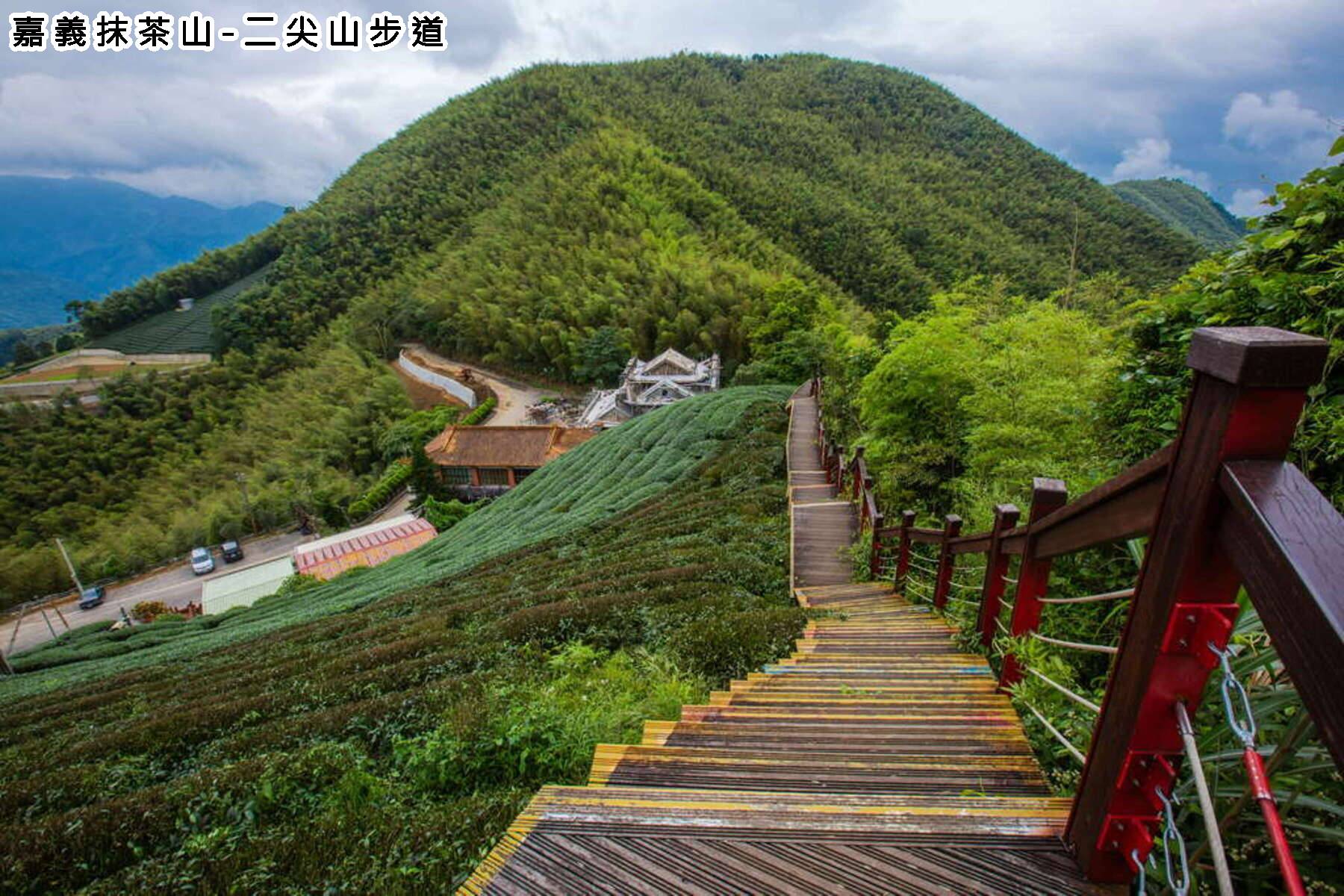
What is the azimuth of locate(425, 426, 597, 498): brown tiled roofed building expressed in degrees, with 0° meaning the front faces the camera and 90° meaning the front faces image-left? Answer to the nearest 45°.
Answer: approximately 0°

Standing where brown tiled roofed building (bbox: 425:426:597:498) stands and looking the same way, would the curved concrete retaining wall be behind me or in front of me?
behind

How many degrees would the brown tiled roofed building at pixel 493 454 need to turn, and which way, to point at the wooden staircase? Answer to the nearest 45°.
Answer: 0° — it already faces it

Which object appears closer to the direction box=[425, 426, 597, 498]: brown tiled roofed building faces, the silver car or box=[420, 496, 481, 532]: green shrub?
the green shrub

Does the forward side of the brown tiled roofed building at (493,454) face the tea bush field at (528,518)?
yes

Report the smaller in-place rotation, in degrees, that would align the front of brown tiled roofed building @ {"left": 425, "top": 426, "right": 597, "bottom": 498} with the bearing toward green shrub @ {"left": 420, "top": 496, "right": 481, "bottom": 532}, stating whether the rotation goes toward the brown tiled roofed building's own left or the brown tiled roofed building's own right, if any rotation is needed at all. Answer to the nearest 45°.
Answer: approximately 45° to the brown tiled roofed building's own right

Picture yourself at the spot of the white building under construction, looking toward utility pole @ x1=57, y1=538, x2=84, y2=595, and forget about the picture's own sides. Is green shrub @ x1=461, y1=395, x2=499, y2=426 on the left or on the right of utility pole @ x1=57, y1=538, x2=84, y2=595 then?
right

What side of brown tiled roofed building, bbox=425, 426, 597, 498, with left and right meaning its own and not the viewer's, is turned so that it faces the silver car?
right
